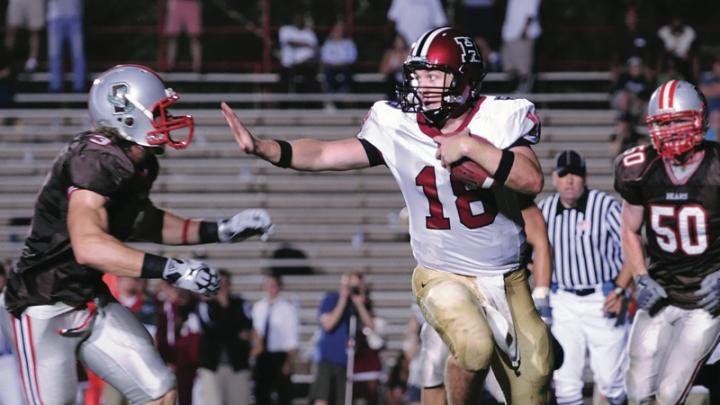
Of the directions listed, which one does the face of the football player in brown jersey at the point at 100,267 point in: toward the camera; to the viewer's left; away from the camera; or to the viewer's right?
to the viewer's right

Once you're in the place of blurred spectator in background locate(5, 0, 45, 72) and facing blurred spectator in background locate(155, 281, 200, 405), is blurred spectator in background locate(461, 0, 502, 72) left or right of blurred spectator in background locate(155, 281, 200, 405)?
left

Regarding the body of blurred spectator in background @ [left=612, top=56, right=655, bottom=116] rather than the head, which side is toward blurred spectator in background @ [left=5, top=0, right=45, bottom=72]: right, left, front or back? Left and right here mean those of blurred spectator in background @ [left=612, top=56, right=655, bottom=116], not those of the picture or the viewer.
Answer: right

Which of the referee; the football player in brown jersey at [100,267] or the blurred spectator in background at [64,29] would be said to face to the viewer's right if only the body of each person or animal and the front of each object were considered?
the football player in brown jersey

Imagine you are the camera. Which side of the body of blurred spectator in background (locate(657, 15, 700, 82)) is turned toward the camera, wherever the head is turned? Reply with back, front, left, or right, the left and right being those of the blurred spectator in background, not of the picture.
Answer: front

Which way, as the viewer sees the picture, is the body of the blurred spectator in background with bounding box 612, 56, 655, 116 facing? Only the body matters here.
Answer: toward the camera

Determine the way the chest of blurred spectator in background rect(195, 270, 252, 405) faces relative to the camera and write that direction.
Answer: toward the camera

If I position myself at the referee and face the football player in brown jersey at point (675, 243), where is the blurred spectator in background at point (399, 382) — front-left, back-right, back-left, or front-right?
back-right

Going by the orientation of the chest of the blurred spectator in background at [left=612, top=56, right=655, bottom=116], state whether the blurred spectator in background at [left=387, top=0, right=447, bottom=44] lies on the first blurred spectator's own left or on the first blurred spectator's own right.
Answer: on the first blurred spectator's own right

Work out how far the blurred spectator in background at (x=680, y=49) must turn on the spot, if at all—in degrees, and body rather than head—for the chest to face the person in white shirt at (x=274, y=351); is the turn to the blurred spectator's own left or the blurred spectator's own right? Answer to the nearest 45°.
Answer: approximately 45° to the blurred spectator's own right

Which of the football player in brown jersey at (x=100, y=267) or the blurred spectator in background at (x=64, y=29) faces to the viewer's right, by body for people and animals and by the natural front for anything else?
the football player in brown jersey
